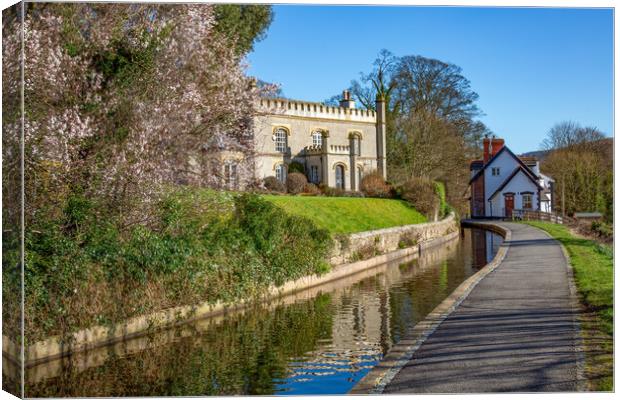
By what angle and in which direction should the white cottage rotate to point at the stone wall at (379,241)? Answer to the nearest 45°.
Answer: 0° — it already faces it

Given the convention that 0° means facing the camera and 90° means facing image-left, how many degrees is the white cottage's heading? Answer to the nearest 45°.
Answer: approximately 0°

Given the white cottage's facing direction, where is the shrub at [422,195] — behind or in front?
in front

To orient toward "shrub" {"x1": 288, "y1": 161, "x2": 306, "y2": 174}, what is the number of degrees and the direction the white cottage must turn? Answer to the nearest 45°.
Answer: approximately 45° to its right

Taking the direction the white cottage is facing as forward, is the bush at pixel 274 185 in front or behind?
in front

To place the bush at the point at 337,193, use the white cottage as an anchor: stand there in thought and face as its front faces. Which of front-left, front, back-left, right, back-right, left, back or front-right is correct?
front-right

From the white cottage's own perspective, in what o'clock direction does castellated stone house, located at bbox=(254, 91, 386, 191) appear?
The castellated stone house is roughly at 2 o'clock from the white cottage.
